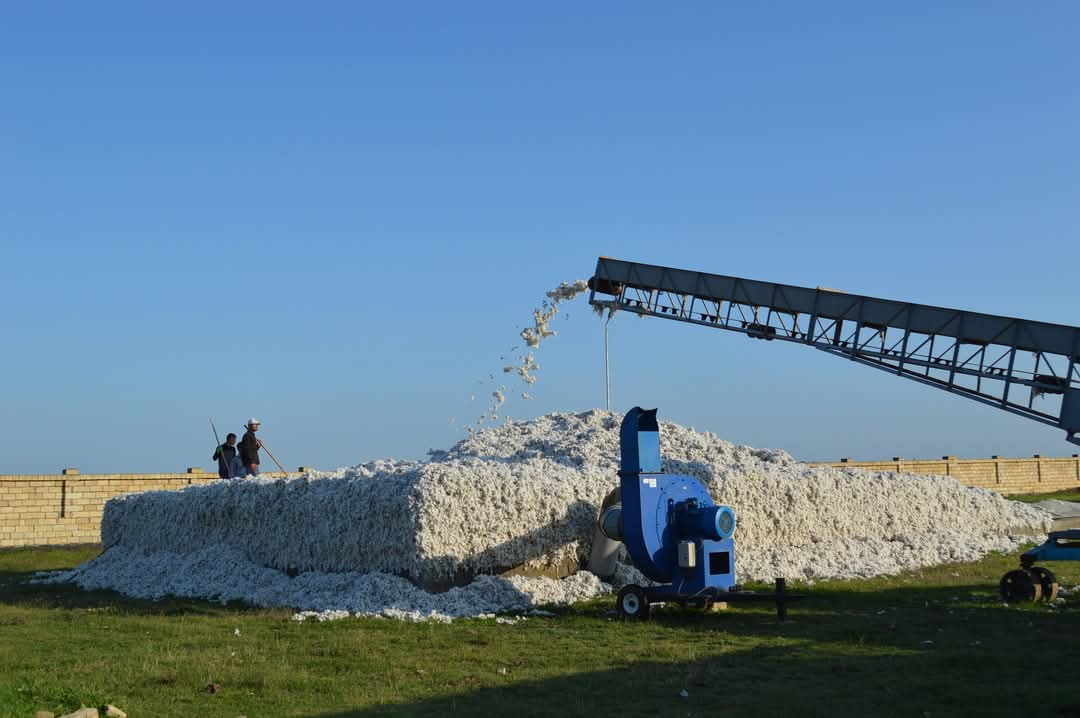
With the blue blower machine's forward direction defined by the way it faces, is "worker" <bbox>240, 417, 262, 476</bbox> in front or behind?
behind

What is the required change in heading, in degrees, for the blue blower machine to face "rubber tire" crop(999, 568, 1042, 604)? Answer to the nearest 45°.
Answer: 0° — it already faces it

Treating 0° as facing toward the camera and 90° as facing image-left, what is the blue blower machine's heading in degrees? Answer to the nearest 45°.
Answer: approximately 270°

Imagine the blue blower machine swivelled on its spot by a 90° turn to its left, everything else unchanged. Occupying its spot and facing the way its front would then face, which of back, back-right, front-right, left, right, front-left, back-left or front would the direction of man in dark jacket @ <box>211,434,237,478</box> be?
front-left

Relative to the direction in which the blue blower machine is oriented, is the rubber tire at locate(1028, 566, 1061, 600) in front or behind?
in front

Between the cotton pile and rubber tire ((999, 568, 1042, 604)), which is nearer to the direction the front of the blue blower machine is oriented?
the rubber tire

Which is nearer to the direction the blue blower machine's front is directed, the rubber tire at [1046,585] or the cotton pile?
the rubber tire
